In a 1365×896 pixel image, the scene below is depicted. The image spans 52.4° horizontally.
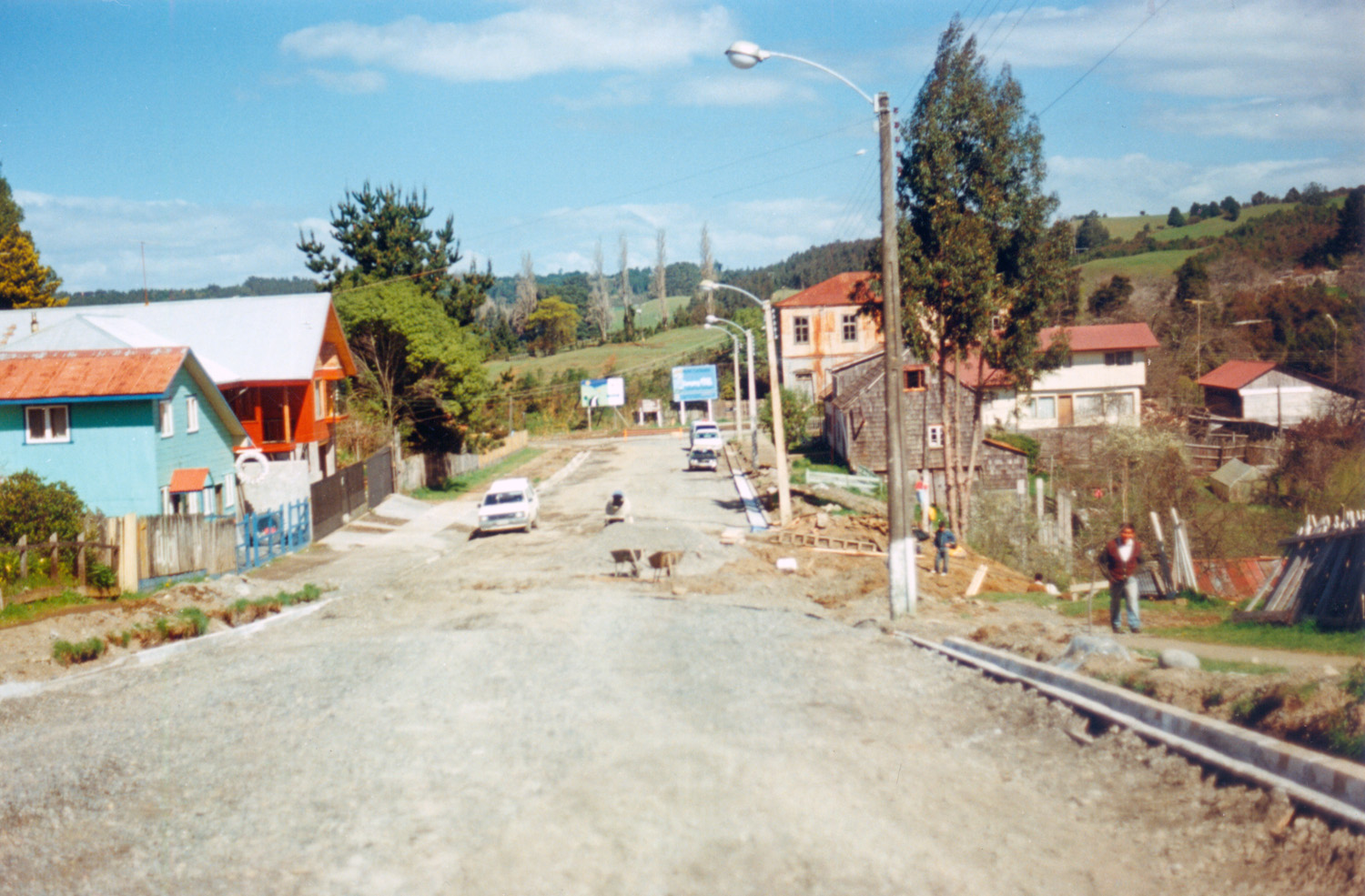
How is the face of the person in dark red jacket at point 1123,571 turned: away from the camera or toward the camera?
toward the camera

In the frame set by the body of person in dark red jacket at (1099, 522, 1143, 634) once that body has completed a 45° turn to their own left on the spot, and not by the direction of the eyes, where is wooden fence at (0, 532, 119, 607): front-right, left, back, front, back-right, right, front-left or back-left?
back-right

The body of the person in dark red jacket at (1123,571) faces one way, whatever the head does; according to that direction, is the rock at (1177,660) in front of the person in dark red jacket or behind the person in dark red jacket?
in front

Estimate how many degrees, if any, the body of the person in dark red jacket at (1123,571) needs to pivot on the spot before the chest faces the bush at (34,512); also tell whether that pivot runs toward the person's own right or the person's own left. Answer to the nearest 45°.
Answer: approximately 90° to the person's own right

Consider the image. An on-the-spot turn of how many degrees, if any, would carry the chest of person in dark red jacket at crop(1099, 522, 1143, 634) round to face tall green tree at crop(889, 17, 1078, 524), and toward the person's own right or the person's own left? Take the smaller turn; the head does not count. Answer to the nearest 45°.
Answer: approximately 180°

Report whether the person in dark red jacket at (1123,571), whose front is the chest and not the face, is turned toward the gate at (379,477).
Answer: no

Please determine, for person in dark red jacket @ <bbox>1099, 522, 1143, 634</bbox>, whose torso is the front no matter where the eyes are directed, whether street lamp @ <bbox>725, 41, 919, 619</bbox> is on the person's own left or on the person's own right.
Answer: on the person's own right

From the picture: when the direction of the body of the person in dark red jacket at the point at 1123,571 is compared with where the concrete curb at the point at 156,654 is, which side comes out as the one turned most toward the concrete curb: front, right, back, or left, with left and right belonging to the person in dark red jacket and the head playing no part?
right

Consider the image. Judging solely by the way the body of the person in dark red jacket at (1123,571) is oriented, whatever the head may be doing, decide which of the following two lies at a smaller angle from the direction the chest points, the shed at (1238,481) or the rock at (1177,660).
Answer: the rock

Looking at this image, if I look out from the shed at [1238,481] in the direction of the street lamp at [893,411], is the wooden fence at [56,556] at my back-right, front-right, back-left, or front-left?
front-right

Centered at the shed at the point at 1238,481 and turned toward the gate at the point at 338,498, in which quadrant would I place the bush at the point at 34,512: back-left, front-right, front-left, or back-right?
front-left

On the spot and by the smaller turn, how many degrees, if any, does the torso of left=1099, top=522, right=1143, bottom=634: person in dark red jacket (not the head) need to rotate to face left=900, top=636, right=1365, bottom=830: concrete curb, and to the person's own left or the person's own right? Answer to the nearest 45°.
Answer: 0° — they already face it

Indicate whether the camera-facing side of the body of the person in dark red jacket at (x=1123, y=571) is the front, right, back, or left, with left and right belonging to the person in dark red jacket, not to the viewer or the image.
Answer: front
